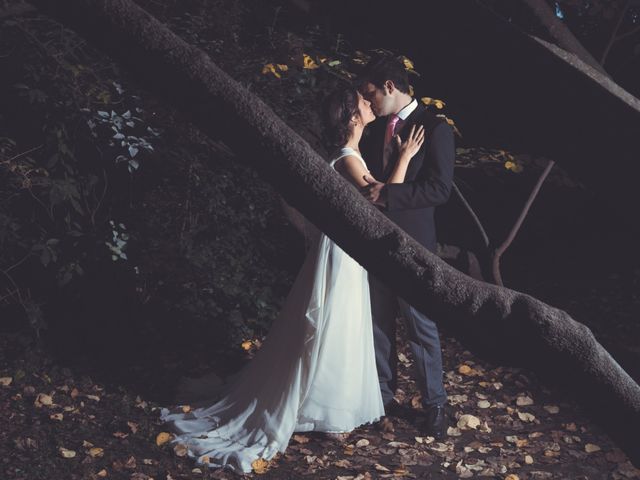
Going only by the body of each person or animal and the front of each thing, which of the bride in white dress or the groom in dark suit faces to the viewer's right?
the bride in white dress

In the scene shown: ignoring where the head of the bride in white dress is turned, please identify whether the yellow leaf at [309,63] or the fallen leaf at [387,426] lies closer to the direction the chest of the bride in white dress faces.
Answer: the fallen leaf

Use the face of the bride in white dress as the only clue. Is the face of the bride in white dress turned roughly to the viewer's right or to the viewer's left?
to the viewer's right

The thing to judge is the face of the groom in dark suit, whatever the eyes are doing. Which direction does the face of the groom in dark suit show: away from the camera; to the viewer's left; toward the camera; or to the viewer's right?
to the viewer's left

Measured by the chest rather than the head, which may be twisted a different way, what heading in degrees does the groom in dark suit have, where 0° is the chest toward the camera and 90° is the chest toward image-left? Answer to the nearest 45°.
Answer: approximately 45°

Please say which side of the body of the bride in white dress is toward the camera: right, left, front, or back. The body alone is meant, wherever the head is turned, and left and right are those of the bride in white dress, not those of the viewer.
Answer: right

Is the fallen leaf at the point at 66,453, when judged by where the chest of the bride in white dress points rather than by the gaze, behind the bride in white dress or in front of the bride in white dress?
behind

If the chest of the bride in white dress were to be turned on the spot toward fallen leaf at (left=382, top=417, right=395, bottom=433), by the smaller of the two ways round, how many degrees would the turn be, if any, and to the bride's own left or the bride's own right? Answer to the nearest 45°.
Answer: approximately 45° to the bride's own left

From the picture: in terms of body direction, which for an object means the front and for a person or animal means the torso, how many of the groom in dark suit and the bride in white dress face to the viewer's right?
1

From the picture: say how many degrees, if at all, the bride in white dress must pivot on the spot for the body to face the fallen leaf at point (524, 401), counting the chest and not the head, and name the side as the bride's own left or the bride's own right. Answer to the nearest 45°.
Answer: approximately 45° to the bride's own left
